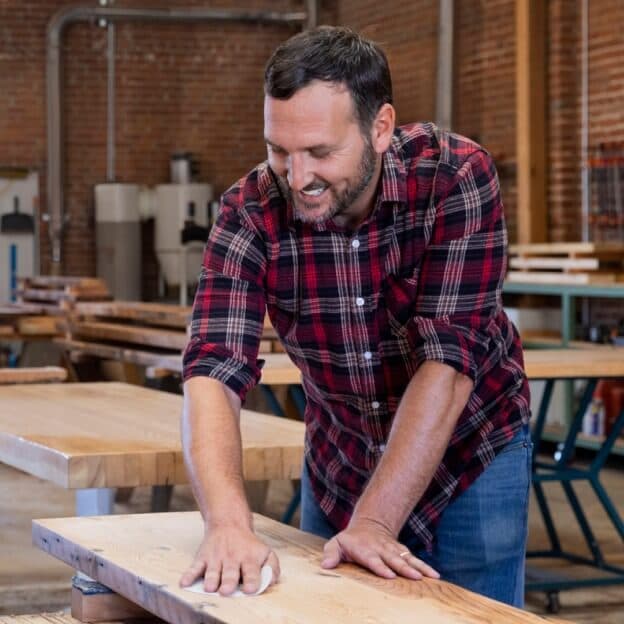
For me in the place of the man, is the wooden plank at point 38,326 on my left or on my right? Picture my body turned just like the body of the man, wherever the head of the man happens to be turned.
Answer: on my right

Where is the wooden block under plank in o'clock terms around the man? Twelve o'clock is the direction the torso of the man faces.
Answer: The wooden block under plank is roughly at 1 o'clock from the man.

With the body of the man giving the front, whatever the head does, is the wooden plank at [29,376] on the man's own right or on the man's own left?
on the man's own right

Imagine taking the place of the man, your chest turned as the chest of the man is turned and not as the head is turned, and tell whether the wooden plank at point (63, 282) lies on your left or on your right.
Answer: on your right

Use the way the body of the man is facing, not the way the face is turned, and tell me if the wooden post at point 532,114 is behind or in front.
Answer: behind

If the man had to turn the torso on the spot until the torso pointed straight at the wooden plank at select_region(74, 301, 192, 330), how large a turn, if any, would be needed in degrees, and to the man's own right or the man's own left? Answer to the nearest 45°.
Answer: approximately 135° to the man's own right

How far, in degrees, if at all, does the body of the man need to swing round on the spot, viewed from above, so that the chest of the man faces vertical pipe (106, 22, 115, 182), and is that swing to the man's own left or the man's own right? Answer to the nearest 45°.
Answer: approximately 135° to the man's own right

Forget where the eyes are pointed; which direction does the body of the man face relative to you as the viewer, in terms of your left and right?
facing the viewer and to the left of the viewer
